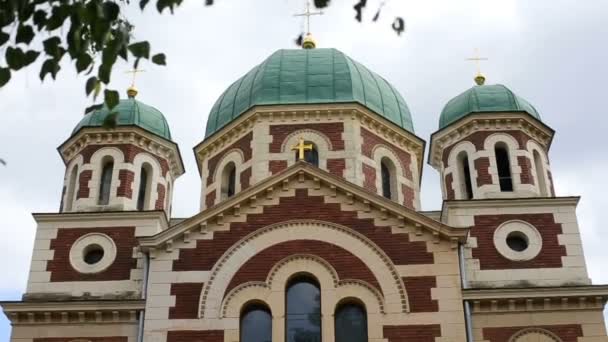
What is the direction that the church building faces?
toward the camera
